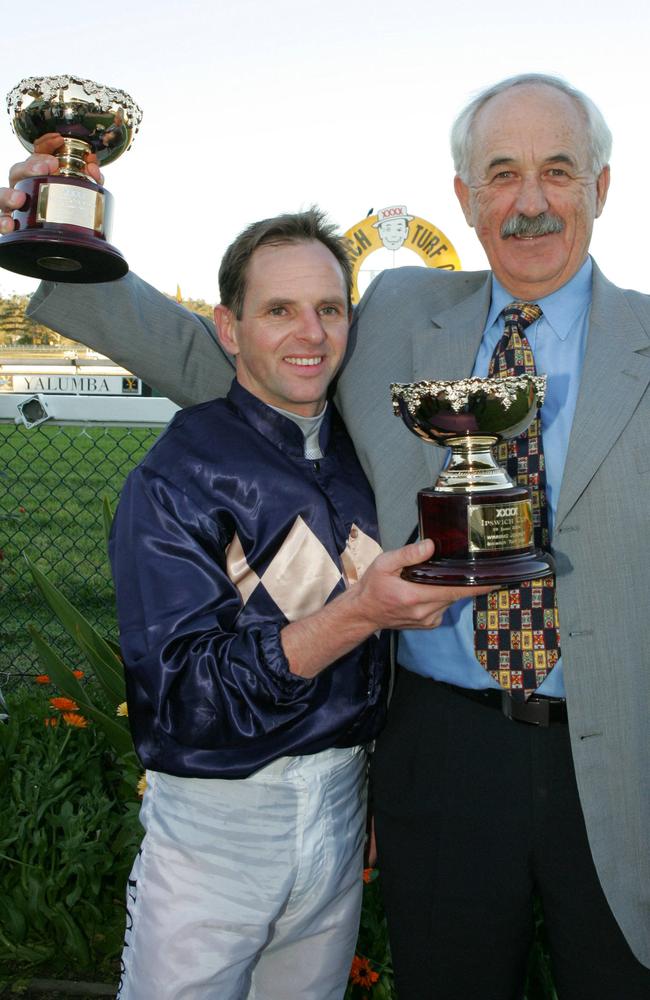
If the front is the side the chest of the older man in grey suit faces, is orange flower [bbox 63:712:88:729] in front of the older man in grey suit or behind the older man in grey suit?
behind

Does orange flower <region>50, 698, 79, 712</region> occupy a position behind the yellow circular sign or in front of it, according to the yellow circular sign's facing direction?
in front

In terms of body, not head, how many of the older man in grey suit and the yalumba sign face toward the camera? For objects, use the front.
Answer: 2

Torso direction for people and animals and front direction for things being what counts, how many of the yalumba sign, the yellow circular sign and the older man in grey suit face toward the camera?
3

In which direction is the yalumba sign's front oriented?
toward the camera

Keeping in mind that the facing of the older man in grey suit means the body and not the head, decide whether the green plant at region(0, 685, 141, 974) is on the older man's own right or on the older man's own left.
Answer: on the older man's own right

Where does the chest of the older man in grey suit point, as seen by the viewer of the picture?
toward the camera

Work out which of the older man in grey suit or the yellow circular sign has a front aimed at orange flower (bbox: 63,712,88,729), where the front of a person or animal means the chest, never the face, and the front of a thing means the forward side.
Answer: the yellow circular sign

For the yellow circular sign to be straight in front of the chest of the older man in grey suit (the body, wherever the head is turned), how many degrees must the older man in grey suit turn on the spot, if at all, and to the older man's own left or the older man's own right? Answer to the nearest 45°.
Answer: approximately 180°

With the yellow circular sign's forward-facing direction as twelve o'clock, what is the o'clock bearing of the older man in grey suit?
The older man in grey suit is roughly at 12 o'clock from the yellow circular sign.

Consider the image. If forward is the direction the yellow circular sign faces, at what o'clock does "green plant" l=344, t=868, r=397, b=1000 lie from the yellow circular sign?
The green plant is roughly at 12 o'clock from the yellow circular sign.

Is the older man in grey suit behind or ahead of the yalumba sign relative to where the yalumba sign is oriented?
ahead
